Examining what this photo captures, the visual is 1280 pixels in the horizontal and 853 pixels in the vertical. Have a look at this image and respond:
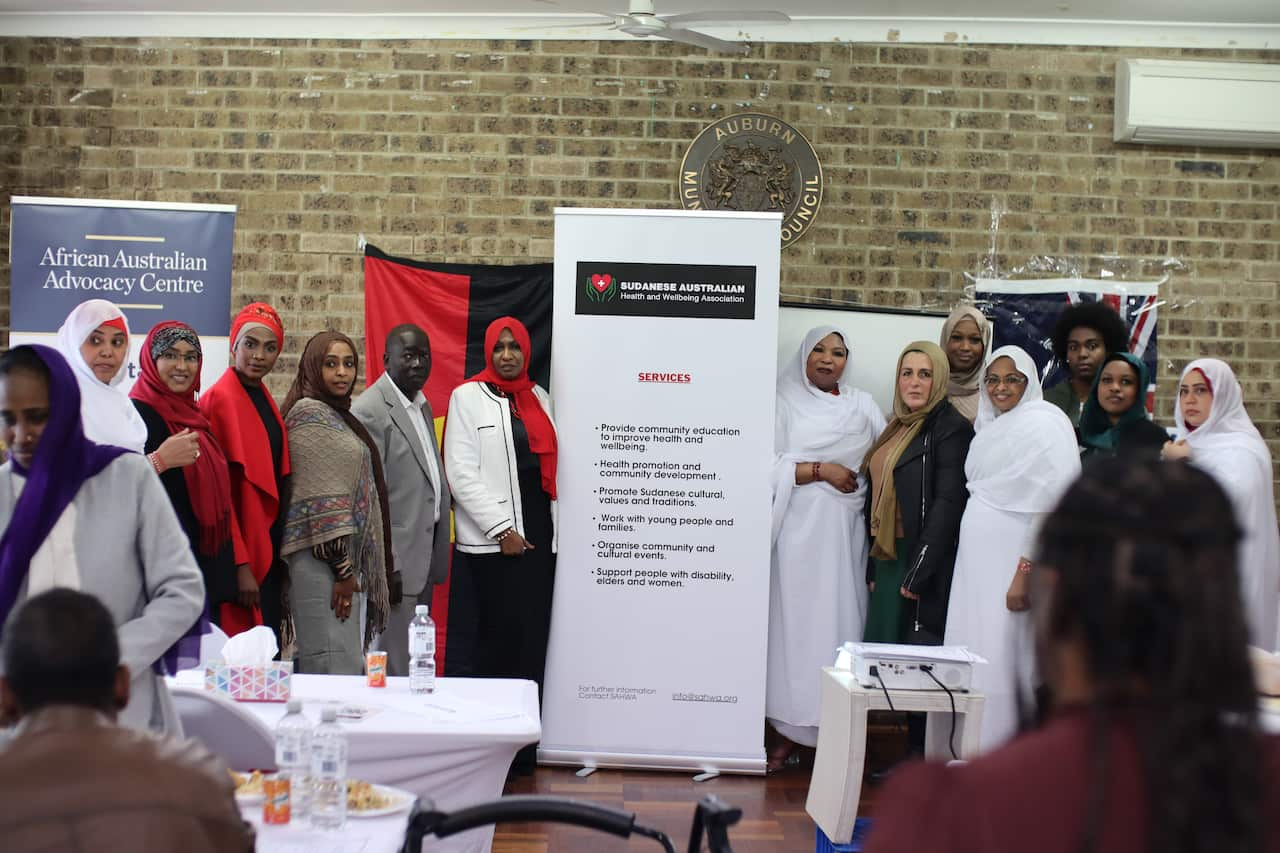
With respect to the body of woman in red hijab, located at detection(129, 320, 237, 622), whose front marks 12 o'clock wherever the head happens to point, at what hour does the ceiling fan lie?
The ceiling fan is roughly at 10 o'clock from the woman in red hijab.

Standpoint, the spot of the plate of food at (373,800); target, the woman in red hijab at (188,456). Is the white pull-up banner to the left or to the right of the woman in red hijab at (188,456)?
right

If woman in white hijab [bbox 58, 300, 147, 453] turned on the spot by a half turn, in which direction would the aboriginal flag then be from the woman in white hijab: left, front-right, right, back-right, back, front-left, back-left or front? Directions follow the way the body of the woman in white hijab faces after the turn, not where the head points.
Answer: right

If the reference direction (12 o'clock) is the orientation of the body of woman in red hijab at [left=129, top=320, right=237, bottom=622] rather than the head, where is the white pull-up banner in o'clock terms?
The white pull-up banner is roughly at 10 o'clock from the woman in red hijab.

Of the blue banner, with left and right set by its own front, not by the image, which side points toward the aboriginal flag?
left

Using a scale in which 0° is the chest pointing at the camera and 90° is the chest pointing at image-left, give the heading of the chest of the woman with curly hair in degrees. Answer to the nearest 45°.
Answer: approximately 0°

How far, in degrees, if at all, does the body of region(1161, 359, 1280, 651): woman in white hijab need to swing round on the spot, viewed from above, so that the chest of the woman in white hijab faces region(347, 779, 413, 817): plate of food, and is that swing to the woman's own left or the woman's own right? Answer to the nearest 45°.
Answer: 0° — they already face it

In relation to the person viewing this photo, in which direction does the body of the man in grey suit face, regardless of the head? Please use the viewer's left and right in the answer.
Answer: facing the viewer and to the right of the viewer

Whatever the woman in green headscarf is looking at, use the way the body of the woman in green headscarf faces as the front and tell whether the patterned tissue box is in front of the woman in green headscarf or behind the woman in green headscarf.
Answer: in front
